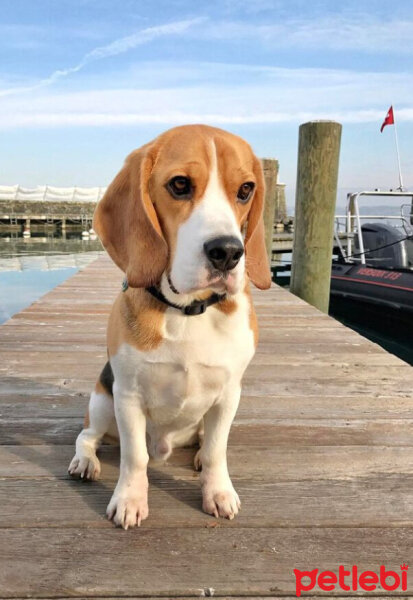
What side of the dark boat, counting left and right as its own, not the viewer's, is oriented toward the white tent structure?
back

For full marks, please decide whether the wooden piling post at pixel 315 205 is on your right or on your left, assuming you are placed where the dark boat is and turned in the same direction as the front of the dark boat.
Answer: on your right

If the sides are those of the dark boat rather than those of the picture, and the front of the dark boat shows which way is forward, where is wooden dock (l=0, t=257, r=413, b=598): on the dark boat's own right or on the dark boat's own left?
on the dark boat's own right

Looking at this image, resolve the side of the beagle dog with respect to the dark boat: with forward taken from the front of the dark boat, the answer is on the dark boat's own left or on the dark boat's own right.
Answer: on the dark boat's own right

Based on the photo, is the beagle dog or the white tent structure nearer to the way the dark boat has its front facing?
the beagle dog

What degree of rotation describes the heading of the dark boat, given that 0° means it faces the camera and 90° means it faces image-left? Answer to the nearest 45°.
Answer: approximately 315°
